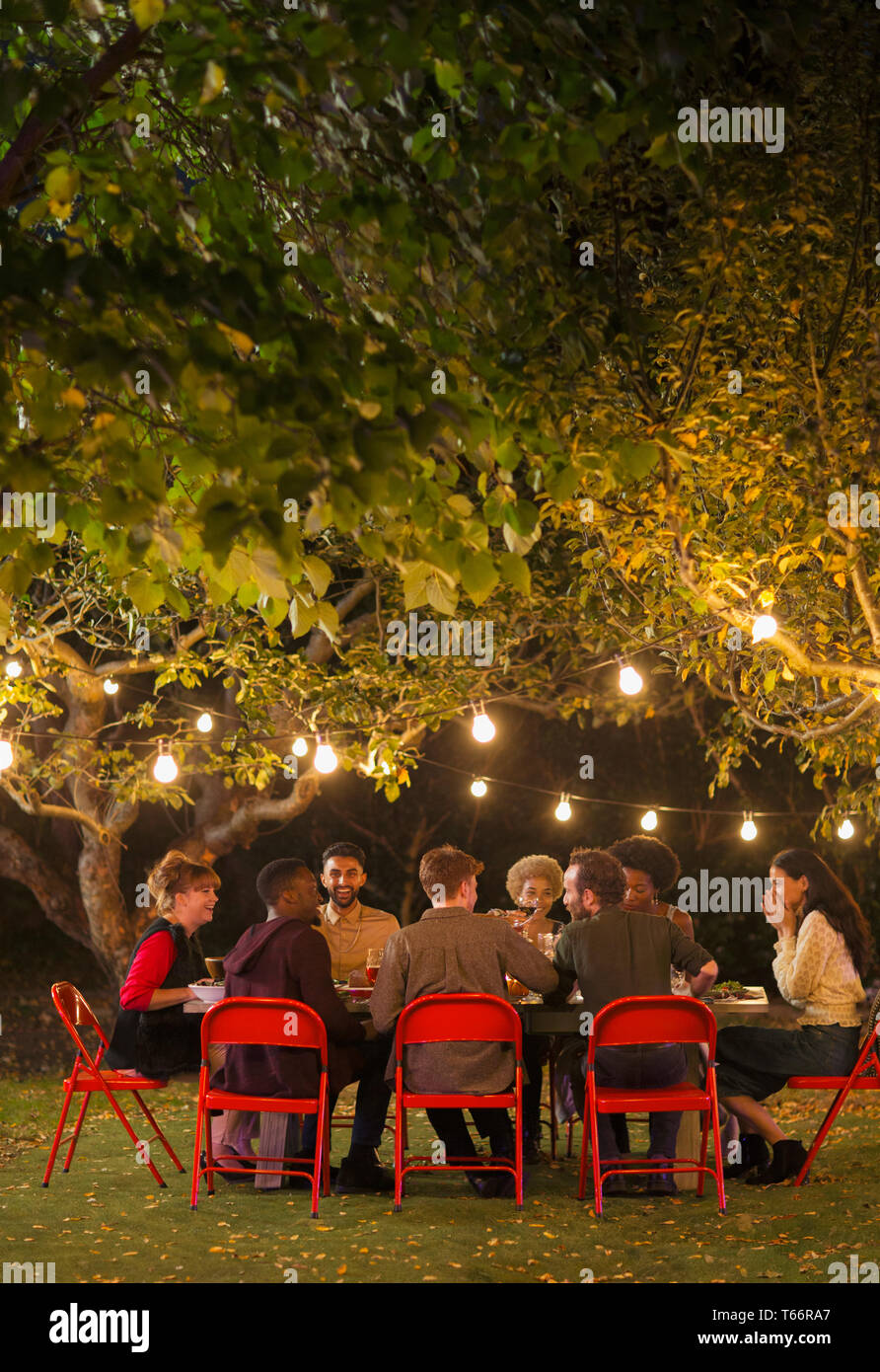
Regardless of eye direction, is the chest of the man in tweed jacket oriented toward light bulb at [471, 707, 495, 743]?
yes

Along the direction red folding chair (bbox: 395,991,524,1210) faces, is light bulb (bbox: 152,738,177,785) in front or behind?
in front

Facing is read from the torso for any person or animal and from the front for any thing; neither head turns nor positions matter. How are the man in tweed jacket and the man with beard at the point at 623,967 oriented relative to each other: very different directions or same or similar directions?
same or similar directions

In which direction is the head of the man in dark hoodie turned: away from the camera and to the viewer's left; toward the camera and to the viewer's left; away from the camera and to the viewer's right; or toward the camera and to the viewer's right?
away from the camera and to the viewer's right

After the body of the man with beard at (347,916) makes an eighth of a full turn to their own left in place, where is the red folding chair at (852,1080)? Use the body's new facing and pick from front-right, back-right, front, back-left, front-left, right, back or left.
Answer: front

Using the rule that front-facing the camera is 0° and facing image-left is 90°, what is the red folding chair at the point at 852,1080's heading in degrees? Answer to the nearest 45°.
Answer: approximately 90°

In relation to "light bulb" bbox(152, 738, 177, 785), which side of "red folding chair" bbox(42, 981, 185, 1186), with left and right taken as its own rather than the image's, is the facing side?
left

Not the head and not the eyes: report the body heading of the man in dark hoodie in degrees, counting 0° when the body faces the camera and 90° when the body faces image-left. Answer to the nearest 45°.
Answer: approximately 225°

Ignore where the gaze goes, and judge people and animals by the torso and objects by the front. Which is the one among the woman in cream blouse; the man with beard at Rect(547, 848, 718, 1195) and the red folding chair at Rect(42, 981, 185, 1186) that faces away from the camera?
the man with beard

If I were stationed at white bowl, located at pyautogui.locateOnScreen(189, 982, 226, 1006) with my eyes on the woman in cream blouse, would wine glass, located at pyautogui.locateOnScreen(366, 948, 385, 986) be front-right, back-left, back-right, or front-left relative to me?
front-left

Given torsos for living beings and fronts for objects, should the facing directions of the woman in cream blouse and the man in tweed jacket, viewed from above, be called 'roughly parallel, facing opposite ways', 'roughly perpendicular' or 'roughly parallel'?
roughly perpendicular

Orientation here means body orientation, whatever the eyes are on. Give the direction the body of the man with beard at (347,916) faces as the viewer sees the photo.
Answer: toward the camera

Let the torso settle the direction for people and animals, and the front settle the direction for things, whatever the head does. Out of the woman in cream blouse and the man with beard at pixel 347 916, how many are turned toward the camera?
1

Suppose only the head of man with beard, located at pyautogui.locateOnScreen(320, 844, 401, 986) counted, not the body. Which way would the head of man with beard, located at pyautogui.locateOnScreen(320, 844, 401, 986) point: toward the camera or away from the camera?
toward the camera

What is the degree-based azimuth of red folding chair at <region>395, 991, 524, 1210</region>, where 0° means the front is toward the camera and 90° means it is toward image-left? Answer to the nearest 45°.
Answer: approximately 180°
